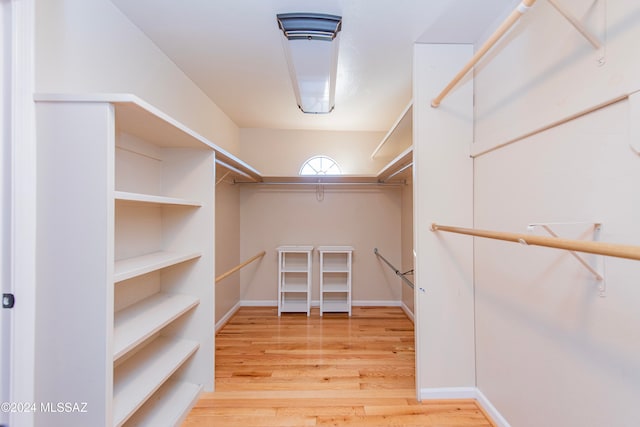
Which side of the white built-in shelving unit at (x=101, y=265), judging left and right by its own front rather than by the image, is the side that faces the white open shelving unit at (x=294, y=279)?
left

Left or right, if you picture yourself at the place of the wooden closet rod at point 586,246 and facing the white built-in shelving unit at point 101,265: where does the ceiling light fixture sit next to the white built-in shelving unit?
right

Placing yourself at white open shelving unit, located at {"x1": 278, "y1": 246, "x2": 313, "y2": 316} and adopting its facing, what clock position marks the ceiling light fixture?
The ceiling light fixture is roughly at 12 o'clock from the white open shelving unit.

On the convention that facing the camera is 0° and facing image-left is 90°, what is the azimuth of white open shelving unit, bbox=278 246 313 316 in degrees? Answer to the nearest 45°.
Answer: approximately 0°

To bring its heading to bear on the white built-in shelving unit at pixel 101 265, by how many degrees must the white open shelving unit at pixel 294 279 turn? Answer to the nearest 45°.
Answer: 0° — it already faces it

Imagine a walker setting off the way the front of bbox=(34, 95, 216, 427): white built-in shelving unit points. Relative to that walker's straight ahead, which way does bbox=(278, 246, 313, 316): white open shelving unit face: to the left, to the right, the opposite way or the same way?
to the right

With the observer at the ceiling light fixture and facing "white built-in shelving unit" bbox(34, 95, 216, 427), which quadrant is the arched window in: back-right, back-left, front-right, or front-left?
back-right

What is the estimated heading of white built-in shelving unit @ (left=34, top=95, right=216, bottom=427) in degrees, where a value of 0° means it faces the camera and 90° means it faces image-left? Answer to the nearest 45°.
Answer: approximately 315°
